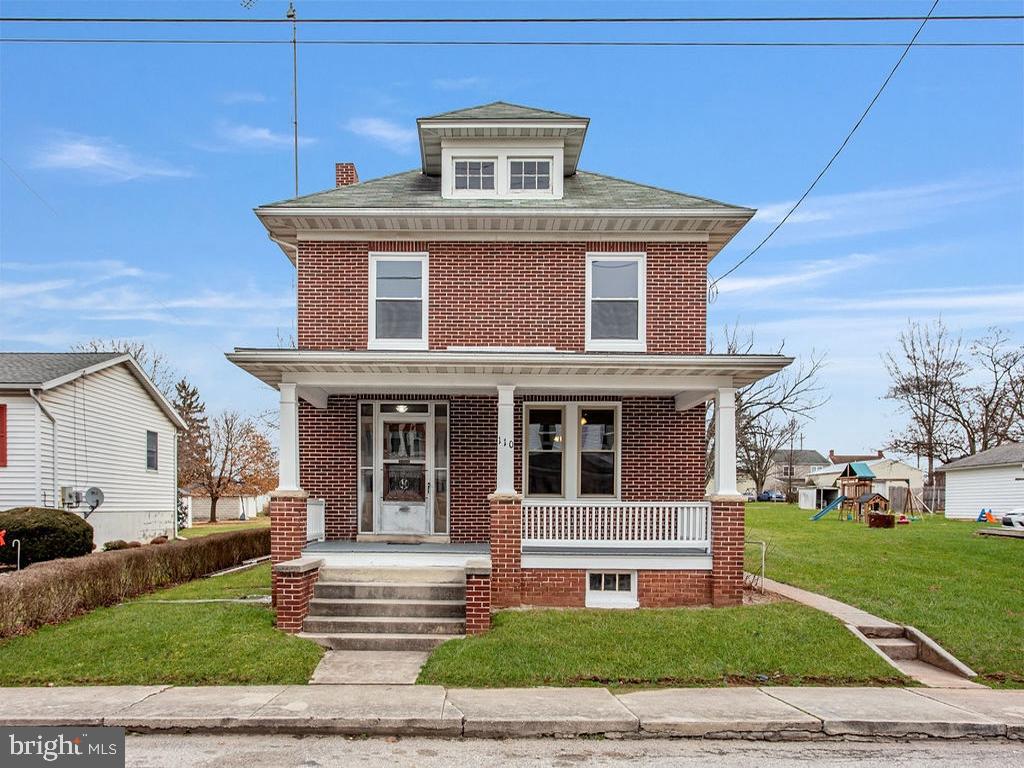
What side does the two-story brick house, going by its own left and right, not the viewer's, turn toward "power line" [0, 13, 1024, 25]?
front

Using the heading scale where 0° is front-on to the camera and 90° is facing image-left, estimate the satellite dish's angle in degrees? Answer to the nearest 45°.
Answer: approximately 315°

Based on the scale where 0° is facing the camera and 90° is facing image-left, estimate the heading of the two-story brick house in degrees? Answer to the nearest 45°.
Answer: approximately 0°

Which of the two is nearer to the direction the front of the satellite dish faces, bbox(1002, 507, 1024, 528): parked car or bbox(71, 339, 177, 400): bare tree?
the parked car

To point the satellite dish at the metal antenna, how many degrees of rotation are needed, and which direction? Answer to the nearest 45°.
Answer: approximately 90° to its left

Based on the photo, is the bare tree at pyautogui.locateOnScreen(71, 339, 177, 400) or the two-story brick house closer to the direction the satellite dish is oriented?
the two-story brick house

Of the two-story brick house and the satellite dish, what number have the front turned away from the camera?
0
